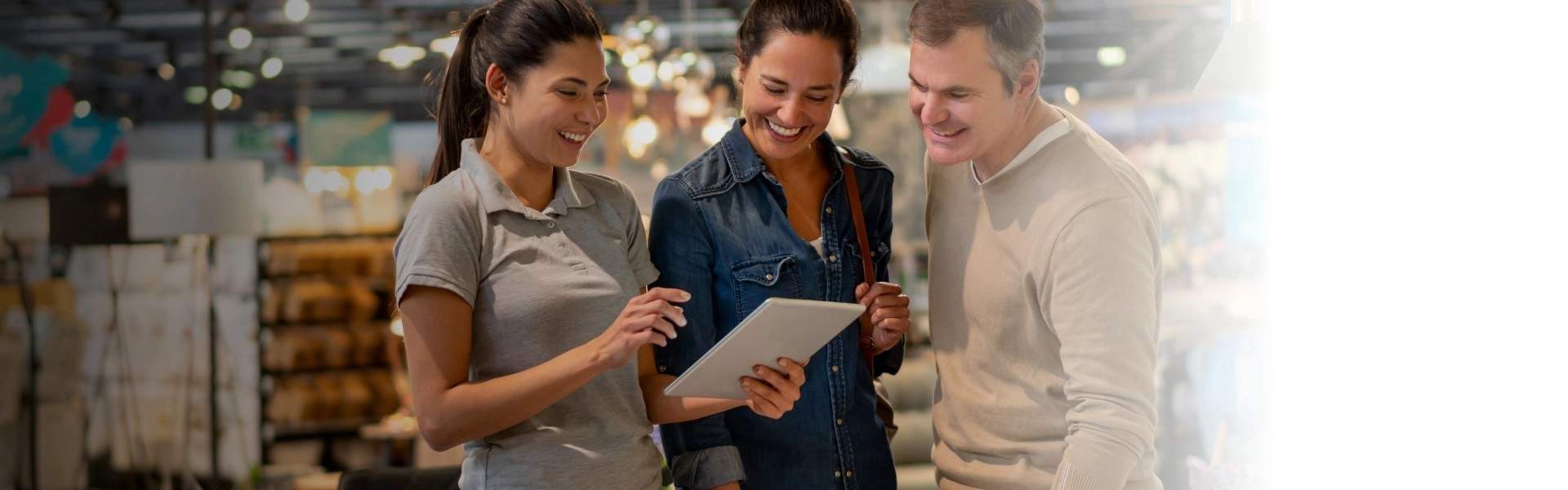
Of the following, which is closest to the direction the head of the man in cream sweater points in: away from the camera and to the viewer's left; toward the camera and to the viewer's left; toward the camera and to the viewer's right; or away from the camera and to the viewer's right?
toward the camera and to the viewer's left

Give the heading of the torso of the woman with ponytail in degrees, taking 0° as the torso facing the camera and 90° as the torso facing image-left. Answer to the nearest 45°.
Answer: approximately 315°

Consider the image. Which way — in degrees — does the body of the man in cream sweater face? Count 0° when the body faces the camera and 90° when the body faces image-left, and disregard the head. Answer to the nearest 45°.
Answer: approximately 45°
